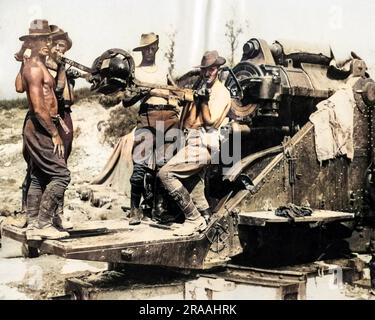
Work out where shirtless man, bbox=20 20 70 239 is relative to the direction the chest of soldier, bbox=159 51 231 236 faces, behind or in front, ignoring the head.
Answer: in front

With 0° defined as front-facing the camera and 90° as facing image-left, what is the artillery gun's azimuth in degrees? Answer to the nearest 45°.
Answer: approximately 225°

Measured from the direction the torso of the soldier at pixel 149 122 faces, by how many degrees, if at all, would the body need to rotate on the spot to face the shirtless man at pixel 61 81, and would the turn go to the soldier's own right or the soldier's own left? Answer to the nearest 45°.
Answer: approximately 45° to the soldier's own right

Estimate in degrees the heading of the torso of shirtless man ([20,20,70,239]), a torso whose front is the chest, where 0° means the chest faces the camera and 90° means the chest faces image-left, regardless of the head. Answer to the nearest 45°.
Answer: approximately 270°

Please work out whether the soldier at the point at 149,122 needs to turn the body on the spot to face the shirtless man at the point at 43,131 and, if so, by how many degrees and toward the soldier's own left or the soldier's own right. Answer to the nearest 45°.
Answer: approximately 45° to the soldier's own right

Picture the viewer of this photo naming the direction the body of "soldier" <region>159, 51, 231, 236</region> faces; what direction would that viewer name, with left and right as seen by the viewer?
facing the viewer and to the left of the viewer

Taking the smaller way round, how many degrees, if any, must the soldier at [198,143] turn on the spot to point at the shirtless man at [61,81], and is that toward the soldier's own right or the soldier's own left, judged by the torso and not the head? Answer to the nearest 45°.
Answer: approximately 45° to the soldier's own right
